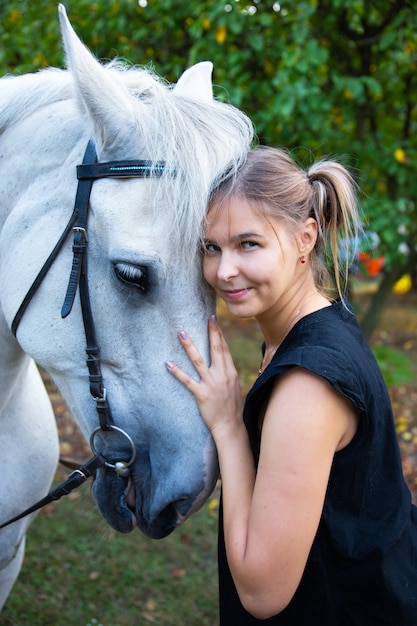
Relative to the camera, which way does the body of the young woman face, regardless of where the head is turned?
to the viewer's left
